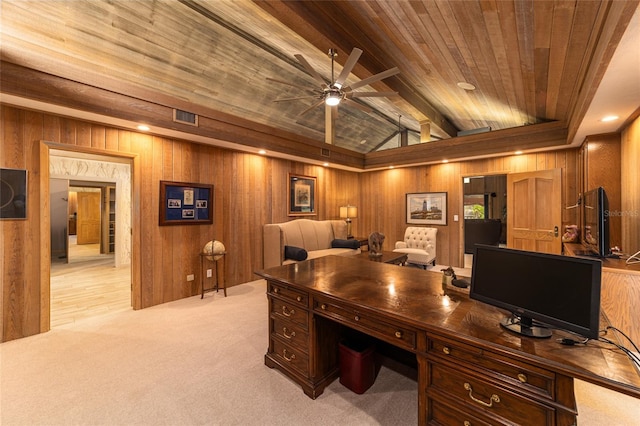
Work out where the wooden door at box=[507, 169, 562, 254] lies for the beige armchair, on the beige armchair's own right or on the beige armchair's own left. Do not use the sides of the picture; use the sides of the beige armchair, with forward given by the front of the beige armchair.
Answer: on the beige armchair's own left

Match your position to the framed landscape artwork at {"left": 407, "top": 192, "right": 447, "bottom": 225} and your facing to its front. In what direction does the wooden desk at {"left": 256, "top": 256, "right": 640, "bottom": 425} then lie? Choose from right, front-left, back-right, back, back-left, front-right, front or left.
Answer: front

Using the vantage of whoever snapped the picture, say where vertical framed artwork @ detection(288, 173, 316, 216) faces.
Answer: facing the viewer and to the right of the viewer

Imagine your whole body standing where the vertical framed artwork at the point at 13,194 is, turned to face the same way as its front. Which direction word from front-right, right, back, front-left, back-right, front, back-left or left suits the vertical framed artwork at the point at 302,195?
left

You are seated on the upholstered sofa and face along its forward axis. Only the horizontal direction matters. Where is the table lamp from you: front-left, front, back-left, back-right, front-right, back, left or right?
left

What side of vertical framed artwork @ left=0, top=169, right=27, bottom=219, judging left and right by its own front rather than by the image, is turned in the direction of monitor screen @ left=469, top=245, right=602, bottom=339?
front

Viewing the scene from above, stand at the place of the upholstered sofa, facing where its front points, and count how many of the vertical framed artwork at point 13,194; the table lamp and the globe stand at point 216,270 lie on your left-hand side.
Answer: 1

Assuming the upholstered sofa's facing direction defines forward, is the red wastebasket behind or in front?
in front

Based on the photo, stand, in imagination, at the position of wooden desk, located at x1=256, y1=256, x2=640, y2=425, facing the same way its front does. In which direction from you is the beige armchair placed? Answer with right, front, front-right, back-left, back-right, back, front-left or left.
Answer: back-right

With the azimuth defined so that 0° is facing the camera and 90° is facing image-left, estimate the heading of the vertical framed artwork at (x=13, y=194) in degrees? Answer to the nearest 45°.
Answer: approximately 0°

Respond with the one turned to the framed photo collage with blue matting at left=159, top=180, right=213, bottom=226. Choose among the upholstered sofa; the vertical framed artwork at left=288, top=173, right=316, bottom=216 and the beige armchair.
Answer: the beige armchair

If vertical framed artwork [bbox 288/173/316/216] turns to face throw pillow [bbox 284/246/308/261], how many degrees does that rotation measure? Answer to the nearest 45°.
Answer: approximately 45° to its right

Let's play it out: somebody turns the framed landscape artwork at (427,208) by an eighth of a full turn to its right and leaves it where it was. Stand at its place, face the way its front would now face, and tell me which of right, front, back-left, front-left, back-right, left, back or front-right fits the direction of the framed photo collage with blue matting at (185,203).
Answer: front

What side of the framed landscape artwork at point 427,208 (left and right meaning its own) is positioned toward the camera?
front
